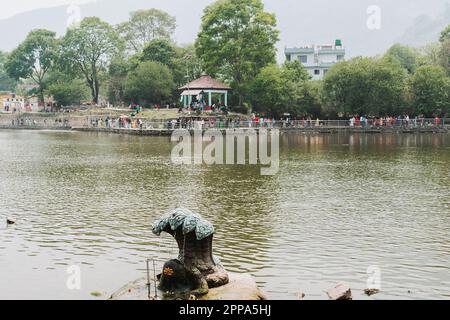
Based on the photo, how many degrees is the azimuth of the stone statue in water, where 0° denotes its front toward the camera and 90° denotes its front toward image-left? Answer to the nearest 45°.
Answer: approximately 45°

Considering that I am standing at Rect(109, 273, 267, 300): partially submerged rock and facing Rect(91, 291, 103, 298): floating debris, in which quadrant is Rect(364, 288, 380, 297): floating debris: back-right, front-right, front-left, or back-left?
back-right

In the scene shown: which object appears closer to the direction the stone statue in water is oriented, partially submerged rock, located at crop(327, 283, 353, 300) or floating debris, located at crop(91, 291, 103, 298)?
the floating debris

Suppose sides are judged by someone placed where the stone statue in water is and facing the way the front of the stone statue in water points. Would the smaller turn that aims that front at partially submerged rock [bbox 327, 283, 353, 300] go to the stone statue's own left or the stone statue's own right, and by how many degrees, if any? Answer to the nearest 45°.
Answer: approximately 135° to the stone statue's own left

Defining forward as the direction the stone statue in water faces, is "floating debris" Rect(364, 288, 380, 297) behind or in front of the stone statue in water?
behind
